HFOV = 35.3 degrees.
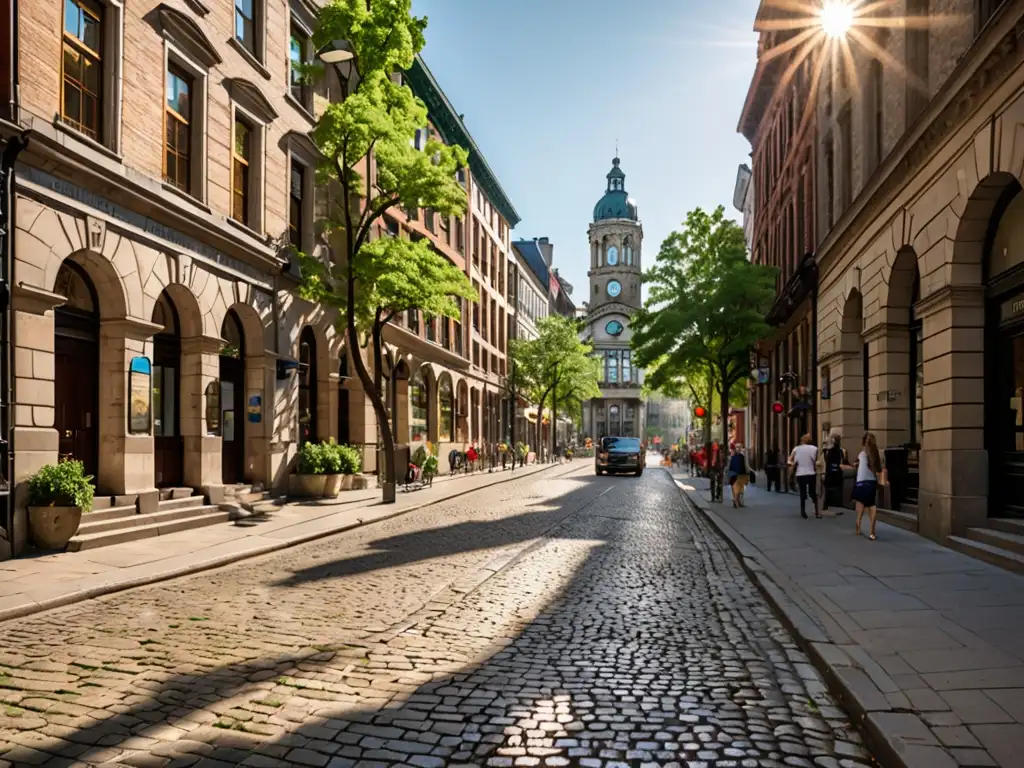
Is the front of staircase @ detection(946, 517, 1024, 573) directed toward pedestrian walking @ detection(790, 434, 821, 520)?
no

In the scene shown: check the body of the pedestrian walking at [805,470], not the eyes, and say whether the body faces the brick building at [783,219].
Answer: yes

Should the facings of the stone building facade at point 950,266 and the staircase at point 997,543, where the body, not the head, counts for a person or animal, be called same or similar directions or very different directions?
same or similar directions

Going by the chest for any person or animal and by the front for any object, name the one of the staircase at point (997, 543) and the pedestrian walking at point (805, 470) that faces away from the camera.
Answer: the pedestrian walking

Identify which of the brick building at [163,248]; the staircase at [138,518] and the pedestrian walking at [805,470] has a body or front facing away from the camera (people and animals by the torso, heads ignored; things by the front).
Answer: the pedestrian walking

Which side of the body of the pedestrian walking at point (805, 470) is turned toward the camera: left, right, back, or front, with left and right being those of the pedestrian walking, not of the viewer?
back
